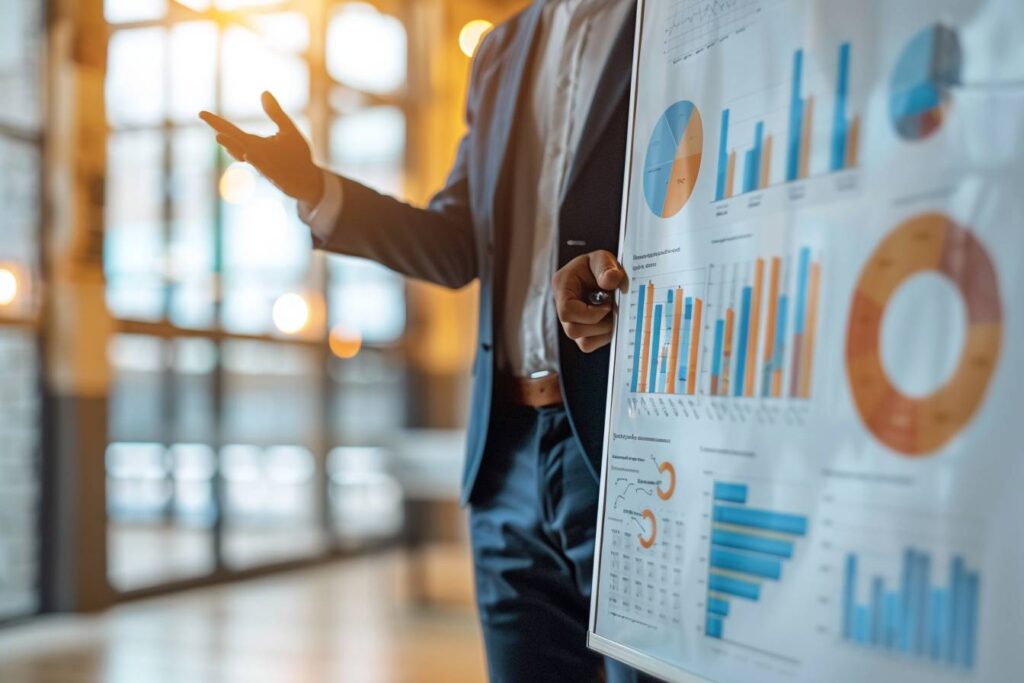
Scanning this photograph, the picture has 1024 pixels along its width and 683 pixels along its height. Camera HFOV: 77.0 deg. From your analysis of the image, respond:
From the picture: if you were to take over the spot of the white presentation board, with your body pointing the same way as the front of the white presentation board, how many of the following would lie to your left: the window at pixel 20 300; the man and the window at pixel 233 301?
0

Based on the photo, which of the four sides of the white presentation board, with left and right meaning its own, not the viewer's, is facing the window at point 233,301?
right

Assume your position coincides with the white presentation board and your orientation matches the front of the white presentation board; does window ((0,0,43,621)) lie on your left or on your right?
on your right

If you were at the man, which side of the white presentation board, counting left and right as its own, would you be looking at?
right
